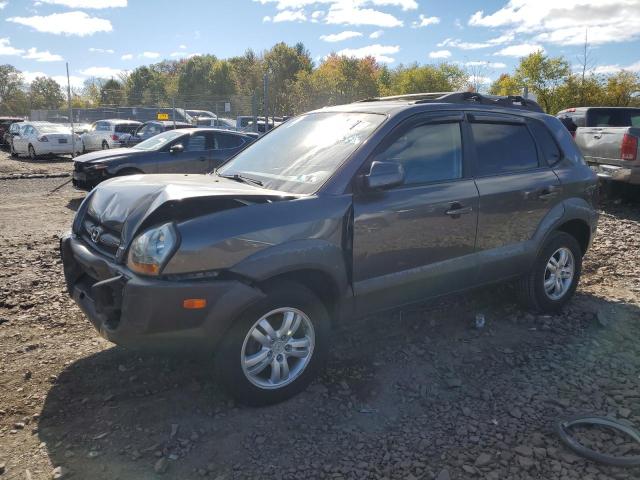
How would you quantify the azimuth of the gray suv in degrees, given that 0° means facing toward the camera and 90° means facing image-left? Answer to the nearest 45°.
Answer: approximately 45°

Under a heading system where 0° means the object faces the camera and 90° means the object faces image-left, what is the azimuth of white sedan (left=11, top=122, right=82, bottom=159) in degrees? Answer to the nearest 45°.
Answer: approximately 135°

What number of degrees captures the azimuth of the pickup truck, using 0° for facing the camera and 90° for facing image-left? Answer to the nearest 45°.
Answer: approximately 225°

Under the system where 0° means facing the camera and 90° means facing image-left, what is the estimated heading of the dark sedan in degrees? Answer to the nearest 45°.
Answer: approximately 45°

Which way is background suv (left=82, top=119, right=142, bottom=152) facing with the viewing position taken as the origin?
facing away from the viewer and to the left of the viewer
